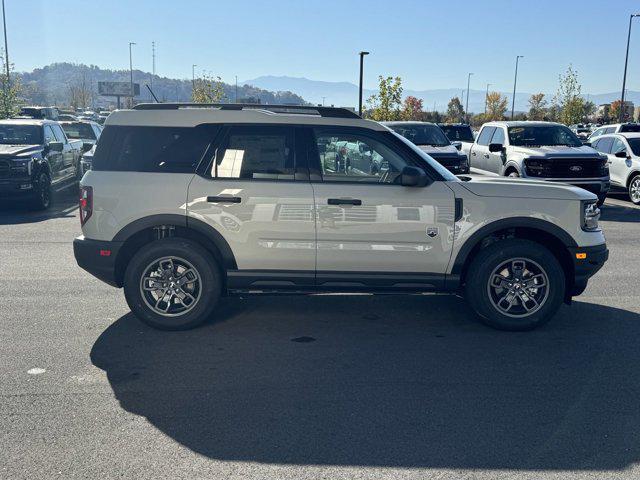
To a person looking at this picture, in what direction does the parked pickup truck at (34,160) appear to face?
facing the viewer and to the left of the viewer

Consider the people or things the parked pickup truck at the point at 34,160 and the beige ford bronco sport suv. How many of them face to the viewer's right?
1

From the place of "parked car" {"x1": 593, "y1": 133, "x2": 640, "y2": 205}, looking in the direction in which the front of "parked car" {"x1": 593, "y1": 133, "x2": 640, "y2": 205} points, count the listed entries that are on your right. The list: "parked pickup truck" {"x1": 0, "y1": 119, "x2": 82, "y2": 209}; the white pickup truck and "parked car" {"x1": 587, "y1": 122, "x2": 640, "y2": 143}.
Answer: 2

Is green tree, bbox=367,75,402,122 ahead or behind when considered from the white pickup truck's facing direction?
behind

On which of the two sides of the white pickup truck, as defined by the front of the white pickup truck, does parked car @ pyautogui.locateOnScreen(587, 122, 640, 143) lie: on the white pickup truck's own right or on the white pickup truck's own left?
on the white pickup truck's own left

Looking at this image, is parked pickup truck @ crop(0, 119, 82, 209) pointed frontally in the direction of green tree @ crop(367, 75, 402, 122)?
no

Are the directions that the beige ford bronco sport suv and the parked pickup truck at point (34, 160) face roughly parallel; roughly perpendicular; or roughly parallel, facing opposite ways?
roughly perpendicular

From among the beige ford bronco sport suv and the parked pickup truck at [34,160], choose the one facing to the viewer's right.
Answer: the beige ford bronco sport suv

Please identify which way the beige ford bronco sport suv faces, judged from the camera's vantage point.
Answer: facing to the right of the viewer

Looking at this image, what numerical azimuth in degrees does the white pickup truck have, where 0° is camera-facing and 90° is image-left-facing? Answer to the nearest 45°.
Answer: approximately 315°

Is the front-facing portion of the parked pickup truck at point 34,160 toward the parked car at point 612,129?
no

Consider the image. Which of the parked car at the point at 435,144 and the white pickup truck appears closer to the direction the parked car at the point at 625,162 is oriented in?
the white pickup truck

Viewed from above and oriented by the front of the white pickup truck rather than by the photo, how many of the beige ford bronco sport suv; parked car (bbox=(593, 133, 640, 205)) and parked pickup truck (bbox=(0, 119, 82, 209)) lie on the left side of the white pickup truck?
1

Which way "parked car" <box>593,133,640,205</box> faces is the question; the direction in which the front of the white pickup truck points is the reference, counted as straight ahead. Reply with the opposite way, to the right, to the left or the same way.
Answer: the same way

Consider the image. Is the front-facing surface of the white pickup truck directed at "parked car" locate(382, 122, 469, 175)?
no

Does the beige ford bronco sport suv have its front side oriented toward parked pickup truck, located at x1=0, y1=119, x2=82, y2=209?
no
